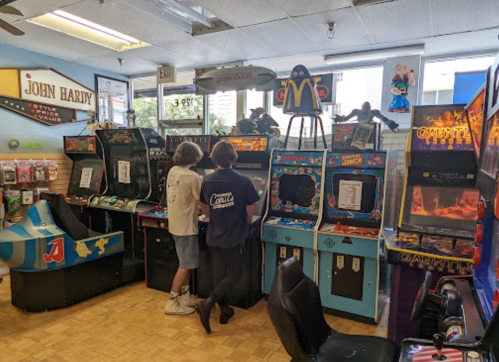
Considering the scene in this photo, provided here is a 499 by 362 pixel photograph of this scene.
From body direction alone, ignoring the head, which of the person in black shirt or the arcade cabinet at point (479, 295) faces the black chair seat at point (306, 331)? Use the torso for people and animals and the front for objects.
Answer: the arcade cabinet

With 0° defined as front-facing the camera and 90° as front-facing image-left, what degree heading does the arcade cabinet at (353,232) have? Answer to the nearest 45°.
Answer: approximately 45°

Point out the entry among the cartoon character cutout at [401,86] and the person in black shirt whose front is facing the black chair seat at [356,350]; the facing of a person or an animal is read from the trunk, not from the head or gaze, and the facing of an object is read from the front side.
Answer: the cartoon character cutout

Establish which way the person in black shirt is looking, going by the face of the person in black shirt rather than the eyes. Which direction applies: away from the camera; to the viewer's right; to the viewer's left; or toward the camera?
away from the camera

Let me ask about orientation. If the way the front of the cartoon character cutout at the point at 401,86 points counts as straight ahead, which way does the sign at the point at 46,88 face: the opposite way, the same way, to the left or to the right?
to the left

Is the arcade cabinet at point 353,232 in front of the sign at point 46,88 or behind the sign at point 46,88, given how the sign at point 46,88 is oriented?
in front

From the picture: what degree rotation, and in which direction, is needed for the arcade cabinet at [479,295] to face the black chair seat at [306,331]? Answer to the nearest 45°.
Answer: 0° — it already faces it

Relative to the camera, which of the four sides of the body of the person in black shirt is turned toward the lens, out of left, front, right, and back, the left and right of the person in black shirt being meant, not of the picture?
back

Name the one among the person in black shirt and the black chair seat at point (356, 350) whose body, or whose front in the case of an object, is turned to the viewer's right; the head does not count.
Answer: the black chair seat

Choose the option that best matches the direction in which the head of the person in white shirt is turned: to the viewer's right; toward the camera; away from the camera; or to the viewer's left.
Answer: away from the camera

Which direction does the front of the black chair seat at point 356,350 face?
to the viewer's right

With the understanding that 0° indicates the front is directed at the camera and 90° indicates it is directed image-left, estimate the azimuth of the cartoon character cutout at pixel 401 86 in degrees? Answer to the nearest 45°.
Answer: approximately 0°
